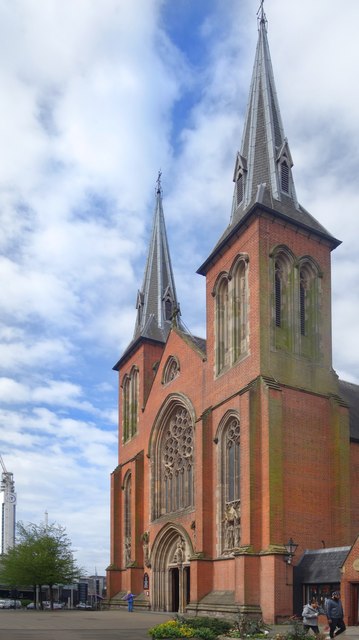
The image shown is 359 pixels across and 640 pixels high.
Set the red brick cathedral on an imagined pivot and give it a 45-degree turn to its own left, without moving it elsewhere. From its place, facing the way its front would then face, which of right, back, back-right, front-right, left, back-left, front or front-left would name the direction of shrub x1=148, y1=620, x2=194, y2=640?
front

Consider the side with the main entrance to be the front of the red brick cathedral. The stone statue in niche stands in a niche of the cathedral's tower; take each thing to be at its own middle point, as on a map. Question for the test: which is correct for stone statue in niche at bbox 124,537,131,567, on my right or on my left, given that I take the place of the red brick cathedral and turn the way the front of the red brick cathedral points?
on my right

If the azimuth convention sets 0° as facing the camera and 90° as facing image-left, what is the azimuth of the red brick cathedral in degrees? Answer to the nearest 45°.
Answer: approximately 45°

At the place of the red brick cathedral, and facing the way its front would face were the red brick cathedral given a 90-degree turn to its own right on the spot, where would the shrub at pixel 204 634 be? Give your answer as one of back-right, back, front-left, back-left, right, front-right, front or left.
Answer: back-left

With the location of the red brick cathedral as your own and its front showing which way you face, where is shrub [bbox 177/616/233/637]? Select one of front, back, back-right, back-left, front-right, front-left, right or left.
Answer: front-left
